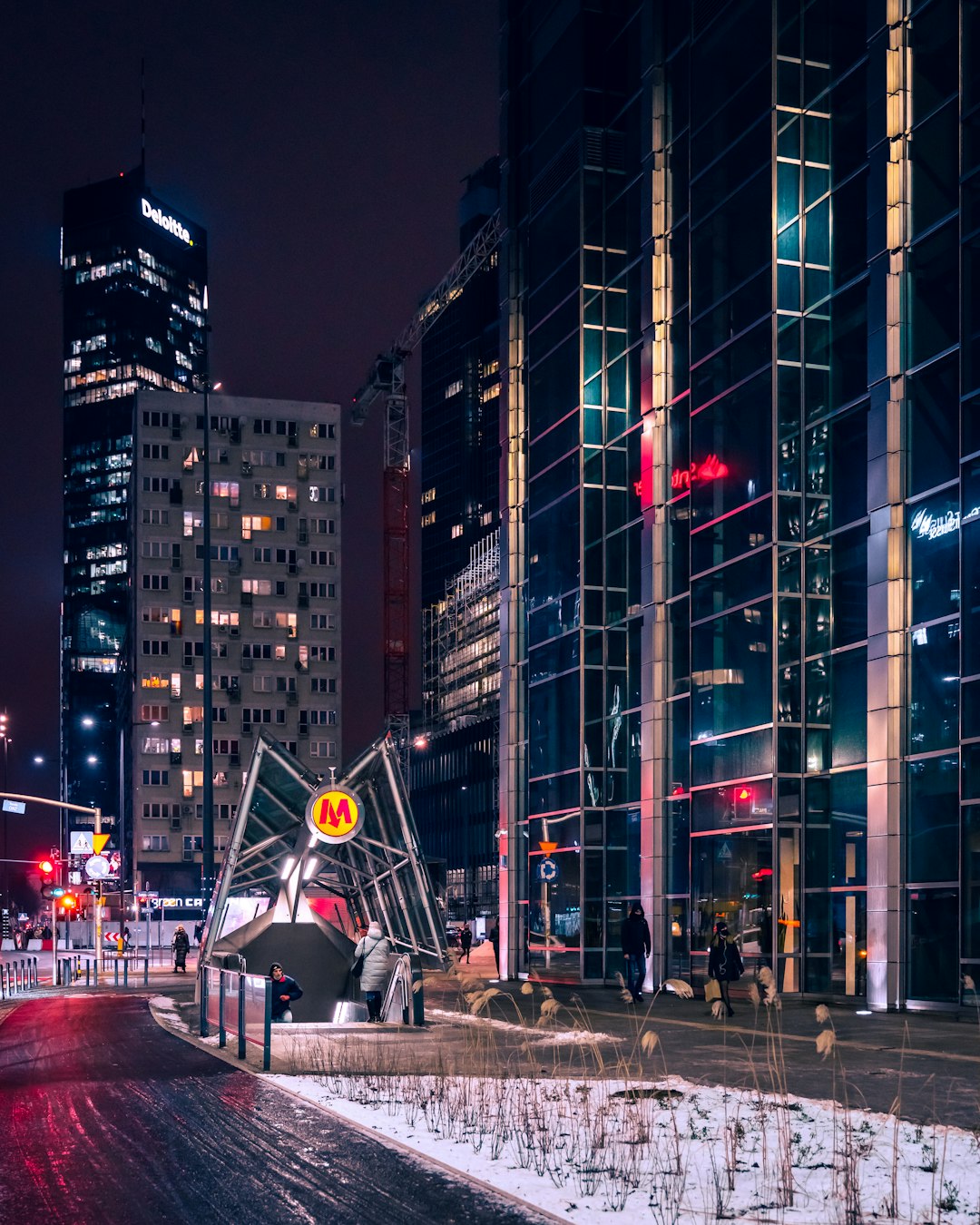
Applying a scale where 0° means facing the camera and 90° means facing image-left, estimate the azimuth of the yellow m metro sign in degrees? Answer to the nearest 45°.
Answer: approximately 0°

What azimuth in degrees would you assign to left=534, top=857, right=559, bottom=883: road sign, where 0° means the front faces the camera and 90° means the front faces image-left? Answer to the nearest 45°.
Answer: approximately 0°

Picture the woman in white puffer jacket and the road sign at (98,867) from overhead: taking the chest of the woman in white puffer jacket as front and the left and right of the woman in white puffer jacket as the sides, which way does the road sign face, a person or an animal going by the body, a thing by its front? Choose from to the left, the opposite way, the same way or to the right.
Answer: the opposite way

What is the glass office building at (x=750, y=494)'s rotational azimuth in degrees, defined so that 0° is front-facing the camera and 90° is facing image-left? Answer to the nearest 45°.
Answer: approximately 45°

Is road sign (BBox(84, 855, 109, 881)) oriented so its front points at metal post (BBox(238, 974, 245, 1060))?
yes

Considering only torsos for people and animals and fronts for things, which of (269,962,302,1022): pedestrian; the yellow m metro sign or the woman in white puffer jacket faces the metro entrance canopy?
the woman in white puffer jacket
